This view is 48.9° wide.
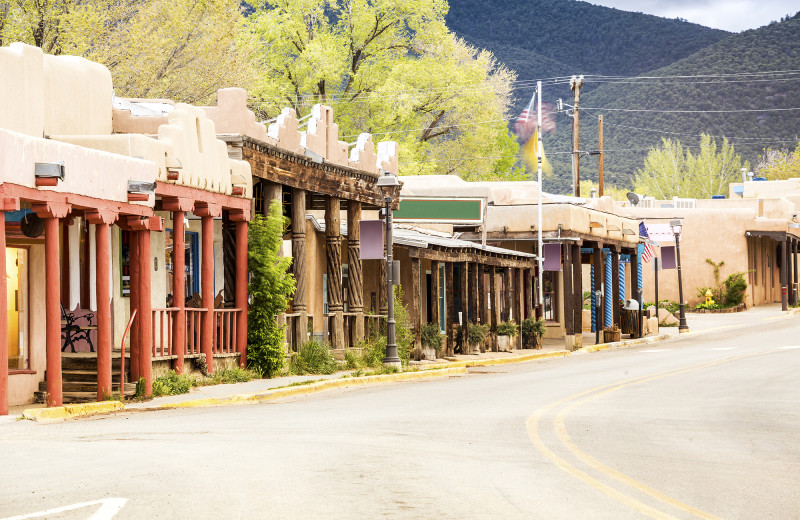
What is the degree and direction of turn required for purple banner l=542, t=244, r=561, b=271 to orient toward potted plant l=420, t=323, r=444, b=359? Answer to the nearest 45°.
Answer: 0° — it already faces it

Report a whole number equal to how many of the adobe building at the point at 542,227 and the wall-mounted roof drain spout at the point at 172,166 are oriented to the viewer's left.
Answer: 0

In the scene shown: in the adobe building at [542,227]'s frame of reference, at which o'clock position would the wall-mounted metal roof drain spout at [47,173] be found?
The wall-mounted metal roof drain spout is roughly at 2 o'clock from the adobe building.

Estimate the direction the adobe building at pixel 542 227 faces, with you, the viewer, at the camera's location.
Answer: facing the viewer and to the right of the viewer

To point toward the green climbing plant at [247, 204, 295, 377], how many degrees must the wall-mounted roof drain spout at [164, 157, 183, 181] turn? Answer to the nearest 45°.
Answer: approximately 90° to its left

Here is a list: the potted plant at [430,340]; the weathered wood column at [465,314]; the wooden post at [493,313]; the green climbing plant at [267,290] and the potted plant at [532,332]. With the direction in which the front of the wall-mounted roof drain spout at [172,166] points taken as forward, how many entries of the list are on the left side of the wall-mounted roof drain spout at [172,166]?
5

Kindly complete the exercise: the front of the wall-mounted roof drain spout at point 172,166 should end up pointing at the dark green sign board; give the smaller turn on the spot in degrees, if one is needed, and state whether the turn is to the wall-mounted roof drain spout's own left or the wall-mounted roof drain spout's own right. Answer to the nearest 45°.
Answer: approximately 90° to the wall-mounted roof drain spout's own left

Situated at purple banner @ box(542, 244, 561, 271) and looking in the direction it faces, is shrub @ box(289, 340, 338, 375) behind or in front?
in front

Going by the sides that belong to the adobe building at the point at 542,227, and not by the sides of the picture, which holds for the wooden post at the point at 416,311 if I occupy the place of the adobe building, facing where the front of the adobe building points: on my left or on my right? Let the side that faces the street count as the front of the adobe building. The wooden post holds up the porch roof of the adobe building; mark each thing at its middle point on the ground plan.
on my right

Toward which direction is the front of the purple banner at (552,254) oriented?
toward the camera

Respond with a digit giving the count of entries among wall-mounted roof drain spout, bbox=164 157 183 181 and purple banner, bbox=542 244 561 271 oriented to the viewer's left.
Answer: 0

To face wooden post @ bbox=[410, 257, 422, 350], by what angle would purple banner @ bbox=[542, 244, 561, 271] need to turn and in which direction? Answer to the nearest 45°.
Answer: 0° — it already faces it
